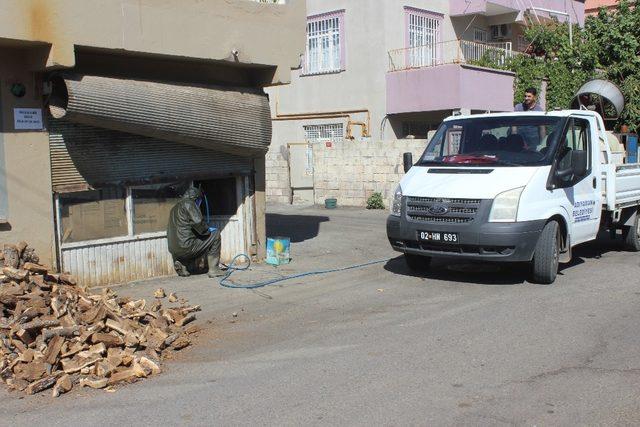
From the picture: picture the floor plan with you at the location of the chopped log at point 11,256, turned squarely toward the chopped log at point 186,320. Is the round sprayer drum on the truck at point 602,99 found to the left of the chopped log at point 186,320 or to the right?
left

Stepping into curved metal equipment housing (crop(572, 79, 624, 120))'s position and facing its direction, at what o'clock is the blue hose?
The blue hose is roughly at 12 o'clock from the curved metal equipment housing.

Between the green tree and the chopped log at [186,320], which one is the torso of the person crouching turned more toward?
the green tree

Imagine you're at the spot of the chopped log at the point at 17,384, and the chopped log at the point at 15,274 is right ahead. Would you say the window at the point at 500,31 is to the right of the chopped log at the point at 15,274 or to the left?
right

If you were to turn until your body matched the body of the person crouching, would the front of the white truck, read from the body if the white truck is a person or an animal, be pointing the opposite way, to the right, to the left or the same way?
the opposite way
